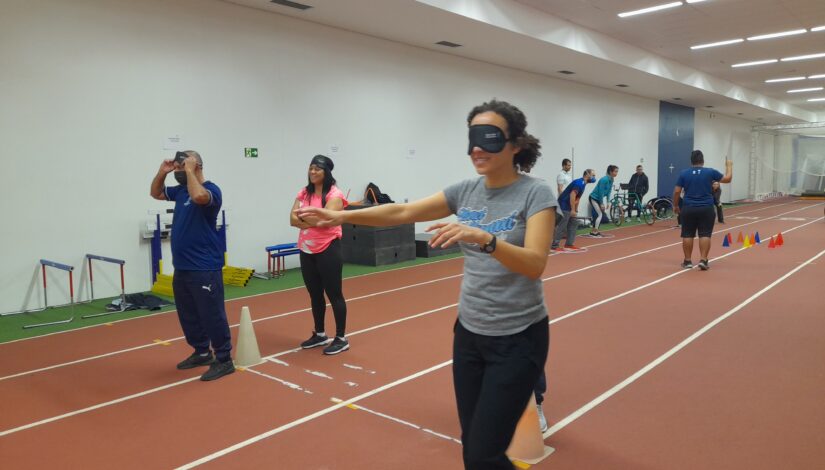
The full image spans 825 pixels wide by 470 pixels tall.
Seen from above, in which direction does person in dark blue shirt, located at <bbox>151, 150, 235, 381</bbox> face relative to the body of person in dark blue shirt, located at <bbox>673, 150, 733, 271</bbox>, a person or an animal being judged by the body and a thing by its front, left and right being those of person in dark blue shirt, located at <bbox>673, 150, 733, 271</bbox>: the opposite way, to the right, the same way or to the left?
the opposite way

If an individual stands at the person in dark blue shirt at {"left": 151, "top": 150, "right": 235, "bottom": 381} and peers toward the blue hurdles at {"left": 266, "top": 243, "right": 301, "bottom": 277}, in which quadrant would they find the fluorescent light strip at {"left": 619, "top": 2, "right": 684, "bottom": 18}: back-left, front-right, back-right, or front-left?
front-right

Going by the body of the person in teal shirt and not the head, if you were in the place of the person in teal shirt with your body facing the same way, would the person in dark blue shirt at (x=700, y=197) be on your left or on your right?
on your right

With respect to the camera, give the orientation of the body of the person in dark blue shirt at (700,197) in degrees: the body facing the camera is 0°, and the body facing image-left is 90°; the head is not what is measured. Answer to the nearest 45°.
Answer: approximately 180°

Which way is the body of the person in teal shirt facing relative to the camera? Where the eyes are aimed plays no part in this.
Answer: to the viewer's right

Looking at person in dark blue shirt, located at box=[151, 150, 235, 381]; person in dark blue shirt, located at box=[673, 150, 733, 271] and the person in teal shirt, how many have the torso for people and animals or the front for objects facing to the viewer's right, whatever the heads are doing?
1

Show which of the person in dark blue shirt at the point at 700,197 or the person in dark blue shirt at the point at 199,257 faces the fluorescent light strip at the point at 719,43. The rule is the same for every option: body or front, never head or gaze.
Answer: the person in dark blue shirt at the point at 700,197

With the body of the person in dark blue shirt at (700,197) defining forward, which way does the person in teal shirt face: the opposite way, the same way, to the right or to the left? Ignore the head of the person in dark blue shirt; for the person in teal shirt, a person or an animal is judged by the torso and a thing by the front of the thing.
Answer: to the right
